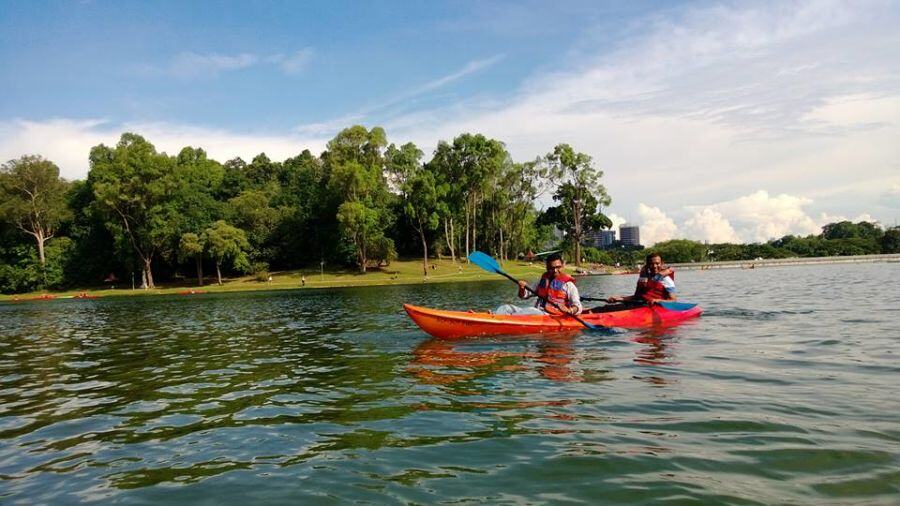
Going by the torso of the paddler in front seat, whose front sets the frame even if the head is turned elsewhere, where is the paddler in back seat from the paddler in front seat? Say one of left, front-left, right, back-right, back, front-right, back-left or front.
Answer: back

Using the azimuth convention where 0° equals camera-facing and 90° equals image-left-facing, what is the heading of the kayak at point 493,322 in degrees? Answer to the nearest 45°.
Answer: approximately 90°

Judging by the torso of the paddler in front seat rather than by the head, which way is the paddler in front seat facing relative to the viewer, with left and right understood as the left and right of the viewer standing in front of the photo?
facing the viewer and to the left of the viewer
